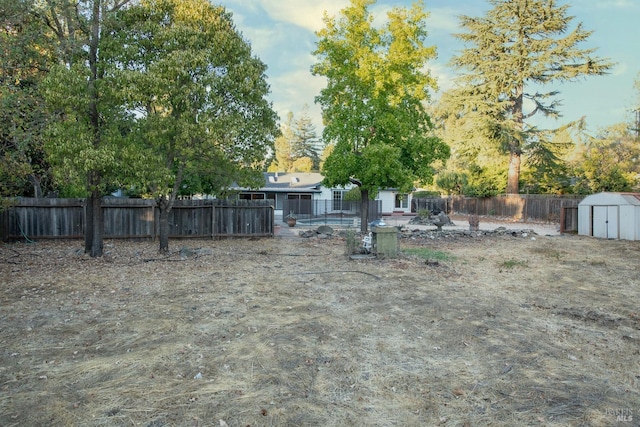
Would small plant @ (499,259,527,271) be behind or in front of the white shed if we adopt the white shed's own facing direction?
in front

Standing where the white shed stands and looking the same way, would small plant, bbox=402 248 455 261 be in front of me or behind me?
in front

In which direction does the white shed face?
toward the camera

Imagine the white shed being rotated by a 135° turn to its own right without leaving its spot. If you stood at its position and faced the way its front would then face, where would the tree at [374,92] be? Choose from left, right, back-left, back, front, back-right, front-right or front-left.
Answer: left

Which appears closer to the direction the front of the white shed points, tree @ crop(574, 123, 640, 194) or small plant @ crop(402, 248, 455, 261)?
the small plant

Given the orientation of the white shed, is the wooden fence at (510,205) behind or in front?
behind

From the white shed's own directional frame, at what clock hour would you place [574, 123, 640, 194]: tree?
The tree is roughly at 6 o'clock from the white shed.

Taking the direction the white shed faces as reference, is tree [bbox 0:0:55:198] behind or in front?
in front

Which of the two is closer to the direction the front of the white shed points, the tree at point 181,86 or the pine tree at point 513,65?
the tree

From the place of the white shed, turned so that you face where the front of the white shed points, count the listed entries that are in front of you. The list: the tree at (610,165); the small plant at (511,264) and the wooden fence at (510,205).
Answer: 1
